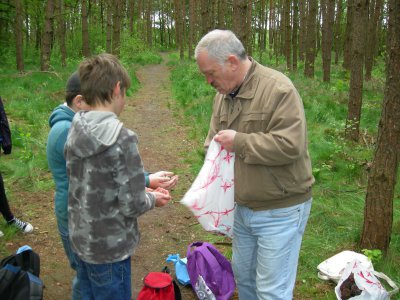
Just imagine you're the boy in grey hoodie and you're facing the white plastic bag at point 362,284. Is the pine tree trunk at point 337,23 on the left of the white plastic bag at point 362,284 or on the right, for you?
left

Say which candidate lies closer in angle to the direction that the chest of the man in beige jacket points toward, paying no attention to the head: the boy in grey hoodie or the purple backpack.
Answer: the boy in grey hoodie

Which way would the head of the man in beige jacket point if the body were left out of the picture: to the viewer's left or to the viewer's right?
to the viewer's left

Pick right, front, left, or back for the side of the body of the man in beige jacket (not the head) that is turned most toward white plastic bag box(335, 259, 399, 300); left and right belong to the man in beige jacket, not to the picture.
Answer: back

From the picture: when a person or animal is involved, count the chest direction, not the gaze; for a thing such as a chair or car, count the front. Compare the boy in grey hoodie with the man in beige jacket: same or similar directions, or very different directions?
very different directions

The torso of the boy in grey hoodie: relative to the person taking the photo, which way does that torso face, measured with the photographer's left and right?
facing away from the viewer and to the right of the viewer

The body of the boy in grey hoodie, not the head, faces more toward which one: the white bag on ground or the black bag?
the white bag on ground

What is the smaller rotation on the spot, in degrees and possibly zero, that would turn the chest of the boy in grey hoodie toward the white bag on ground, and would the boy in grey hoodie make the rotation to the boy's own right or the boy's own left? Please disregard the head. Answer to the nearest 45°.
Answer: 0° — they already face it

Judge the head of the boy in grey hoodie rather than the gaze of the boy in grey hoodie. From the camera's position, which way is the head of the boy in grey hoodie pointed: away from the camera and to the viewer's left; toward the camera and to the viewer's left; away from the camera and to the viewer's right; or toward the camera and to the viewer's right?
away from the camera and to the viewer's right

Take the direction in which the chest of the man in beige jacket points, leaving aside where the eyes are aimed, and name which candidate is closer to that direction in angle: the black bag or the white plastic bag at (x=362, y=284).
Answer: the black bag
